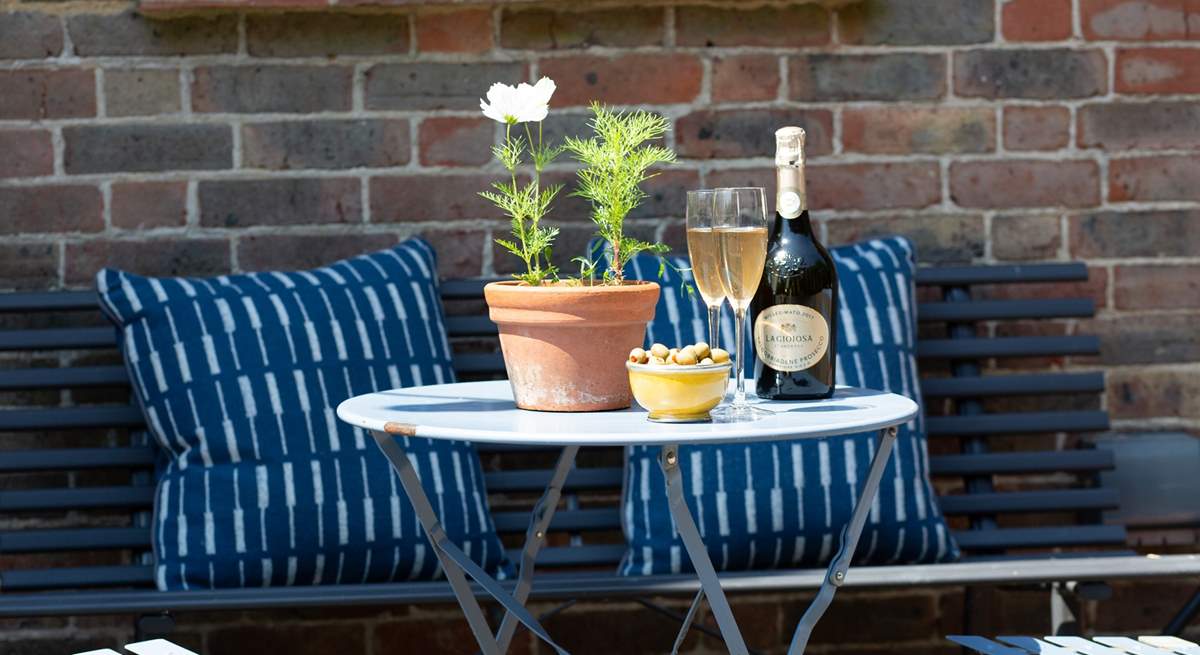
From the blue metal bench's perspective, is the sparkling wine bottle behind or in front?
in front

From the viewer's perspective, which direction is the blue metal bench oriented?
toward the camera

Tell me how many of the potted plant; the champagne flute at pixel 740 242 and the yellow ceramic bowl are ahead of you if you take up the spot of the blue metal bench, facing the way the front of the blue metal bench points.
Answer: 3

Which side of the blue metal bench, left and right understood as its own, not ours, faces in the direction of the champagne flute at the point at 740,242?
front

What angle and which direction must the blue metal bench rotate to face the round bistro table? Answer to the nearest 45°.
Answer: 0° — it already faces it

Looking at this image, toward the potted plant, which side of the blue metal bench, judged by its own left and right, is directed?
front

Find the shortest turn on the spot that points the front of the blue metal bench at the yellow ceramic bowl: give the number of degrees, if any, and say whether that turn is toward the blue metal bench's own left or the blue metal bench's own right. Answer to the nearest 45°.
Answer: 0° — it already faces it
